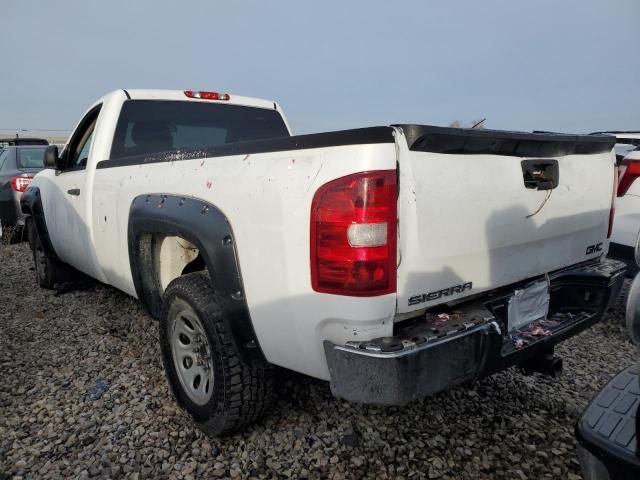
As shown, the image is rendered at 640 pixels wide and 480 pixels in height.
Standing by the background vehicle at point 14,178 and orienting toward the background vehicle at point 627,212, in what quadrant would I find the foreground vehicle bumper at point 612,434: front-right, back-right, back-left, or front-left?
front-right

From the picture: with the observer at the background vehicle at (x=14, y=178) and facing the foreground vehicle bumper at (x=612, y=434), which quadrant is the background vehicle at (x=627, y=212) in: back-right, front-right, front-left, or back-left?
front-left

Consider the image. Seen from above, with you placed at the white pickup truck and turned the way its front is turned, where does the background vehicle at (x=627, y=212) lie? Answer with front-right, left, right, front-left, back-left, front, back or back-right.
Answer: right

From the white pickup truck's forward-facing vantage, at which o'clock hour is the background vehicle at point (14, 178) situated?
The background vehicle is roughly at 12 o'clock from the white pickup truck.

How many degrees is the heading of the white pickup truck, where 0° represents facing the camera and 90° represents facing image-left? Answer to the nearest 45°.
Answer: approximately 135°

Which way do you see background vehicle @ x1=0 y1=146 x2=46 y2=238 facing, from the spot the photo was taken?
facing away from the viewer and to the left of the viewer

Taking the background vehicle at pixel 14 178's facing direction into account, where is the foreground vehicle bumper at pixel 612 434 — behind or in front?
behind

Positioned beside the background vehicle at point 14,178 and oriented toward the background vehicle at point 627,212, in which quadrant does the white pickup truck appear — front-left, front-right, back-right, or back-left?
front-right

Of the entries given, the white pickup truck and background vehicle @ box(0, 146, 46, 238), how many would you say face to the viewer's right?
0
